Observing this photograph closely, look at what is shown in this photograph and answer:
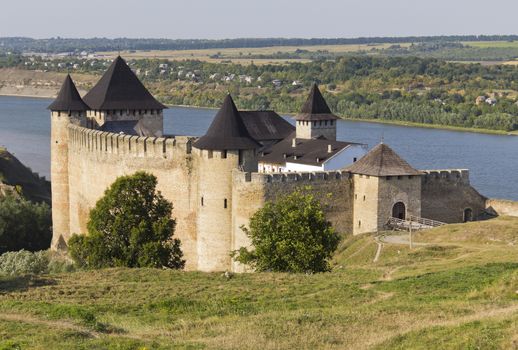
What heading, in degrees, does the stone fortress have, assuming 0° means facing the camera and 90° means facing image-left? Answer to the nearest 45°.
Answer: approximately 315°

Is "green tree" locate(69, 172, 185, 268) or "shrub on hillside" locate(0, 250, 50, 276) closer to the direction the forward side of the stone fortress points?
the green tree

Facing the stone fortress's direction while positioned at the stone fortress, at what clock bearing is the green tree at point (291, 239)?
The green tree is roughly at 1 o'clock from the stone fortress.

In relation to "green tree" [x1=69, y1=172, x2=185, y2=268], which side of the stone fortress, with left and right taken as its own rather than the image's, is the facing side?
right
